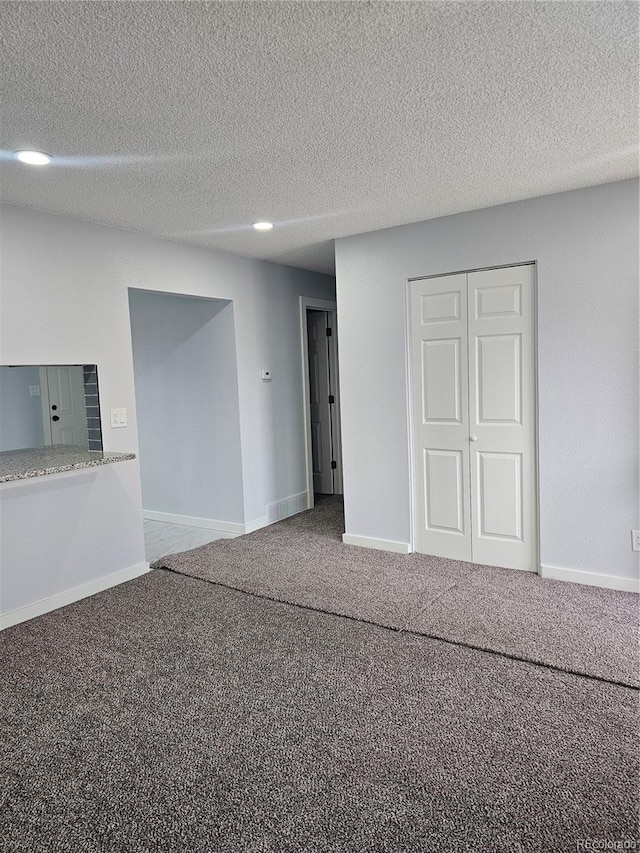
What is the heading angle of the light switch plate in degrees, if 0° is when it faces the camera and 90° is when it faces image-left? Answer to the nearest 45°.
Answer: approximately 315°

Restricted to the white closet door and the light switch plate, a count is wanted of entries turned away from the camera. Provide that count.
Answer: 0

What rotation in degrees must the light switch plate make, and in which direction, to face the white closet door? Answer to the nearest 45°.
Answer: approximately 45° to its left

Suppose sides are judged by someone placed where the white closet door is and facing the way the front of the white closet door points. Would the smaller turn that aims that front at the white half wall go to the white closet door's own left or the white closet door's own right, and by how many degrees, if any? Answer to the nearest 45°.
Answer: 0° — it already faces it

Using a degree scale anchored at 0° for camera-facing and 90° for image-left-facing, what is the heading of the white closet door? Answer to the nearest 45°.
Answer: approximately 45°

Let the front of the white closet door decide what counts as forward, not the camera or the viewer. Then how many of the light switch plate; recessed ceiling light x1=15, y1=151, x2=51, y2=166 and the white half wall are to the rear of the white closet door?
0

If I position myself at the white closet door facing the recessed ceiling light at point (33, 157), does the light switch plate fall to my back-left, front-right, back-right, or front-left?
front-right

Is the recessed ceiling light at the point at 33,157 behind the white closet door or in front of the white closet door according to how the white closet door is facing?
in front
